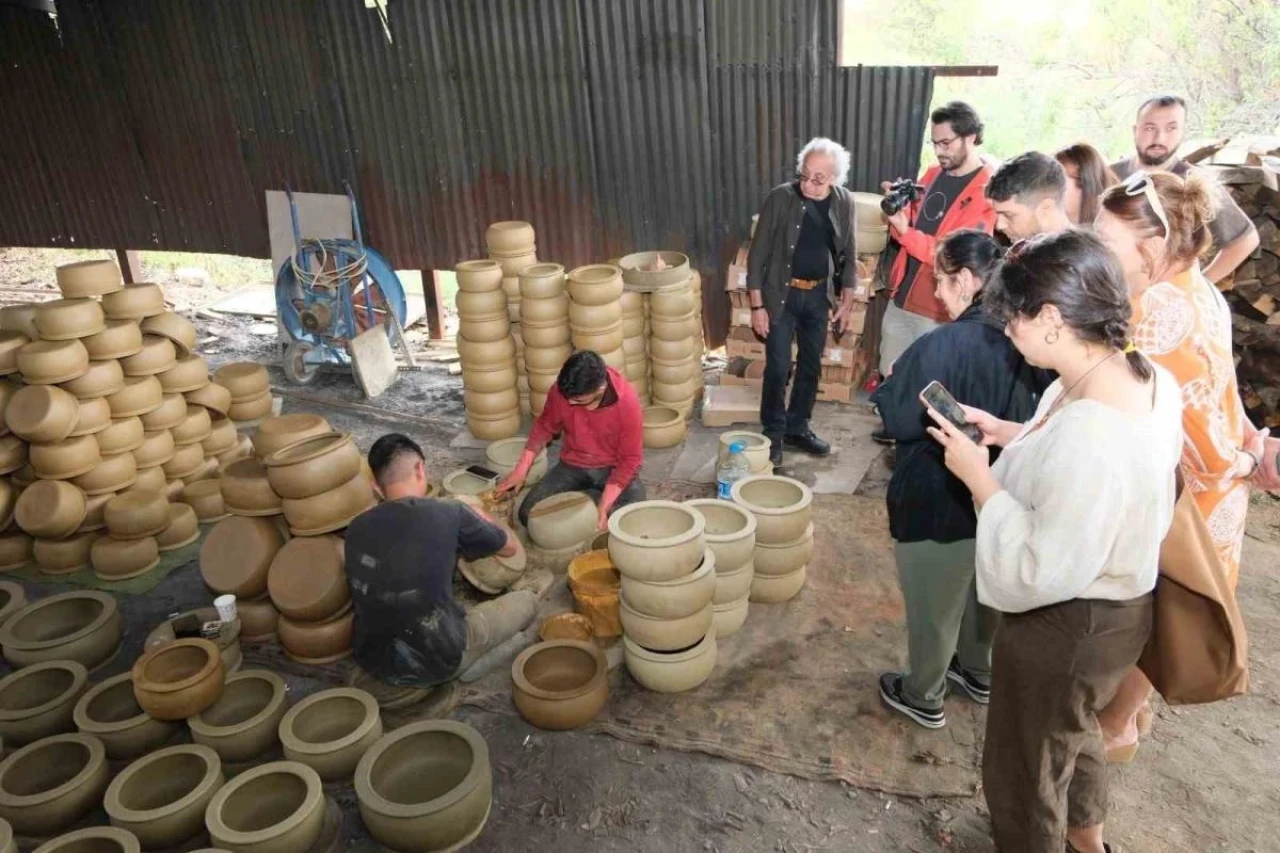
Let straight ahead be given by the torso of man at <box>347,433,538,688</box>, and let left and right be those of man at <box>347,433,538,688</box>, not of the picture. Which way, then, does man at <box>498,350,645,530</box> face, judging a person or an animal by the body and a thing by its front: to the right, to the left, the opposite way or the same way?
the opposite way

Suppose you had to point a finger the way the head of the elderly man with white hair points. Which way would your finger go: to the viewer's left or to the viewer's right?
to the viewer's left

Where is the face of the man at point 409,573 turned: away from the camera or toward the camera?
away from the camera

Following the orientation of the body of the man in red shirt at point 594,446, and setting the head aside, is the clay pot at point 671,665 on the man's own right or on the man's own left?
on the man's own left

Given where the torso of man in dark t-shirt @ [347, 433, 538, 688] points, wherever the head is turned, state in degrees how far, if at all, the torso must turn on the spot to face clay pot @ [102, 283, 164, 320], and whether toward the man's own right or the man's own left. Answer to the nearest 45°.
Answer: approximately 90° to the man's own left

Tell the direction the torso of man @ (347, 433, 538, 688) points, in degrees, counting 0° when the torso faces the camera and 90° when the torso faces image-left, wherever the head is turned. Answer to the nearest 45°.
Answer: approximately 225°

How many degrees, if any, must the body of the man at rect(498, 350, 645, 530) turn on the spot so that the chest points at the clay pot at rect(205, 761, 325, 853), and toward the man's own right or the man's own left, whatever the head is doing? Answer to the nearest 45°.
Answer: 0° — they already face it

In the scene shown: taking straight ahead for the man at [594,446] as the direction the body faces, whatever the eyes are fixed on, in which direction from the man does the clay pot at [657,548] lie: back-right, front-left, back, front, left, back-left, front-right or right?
front-left

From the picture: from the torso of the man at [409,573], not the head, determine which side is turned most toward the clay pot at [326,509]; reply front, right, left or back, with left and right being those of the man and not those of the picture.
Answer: left

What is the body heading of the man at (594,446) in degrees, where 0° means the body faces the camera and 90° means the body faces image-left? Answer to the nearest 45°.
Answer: approximately 45°

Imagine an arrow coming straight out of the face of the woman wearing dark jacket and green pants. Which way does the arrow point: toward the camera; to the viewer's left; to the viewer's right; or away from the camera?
to the viewer's left

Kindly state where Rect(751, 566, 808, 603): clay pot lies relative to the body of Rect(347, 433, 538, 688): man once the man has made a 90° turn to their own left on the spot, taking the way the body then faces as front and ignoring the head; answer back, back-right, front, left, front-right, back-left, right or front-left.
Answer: back-right

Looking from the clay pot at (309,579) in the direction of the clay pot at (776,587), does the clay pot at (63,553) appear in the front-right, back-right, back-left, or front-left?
back-left

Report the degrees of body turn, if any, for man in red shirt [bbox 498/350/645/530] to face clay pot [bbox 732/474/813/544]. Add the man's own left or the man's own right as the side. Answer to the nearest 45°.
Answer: approximately 90° to the man's own left
